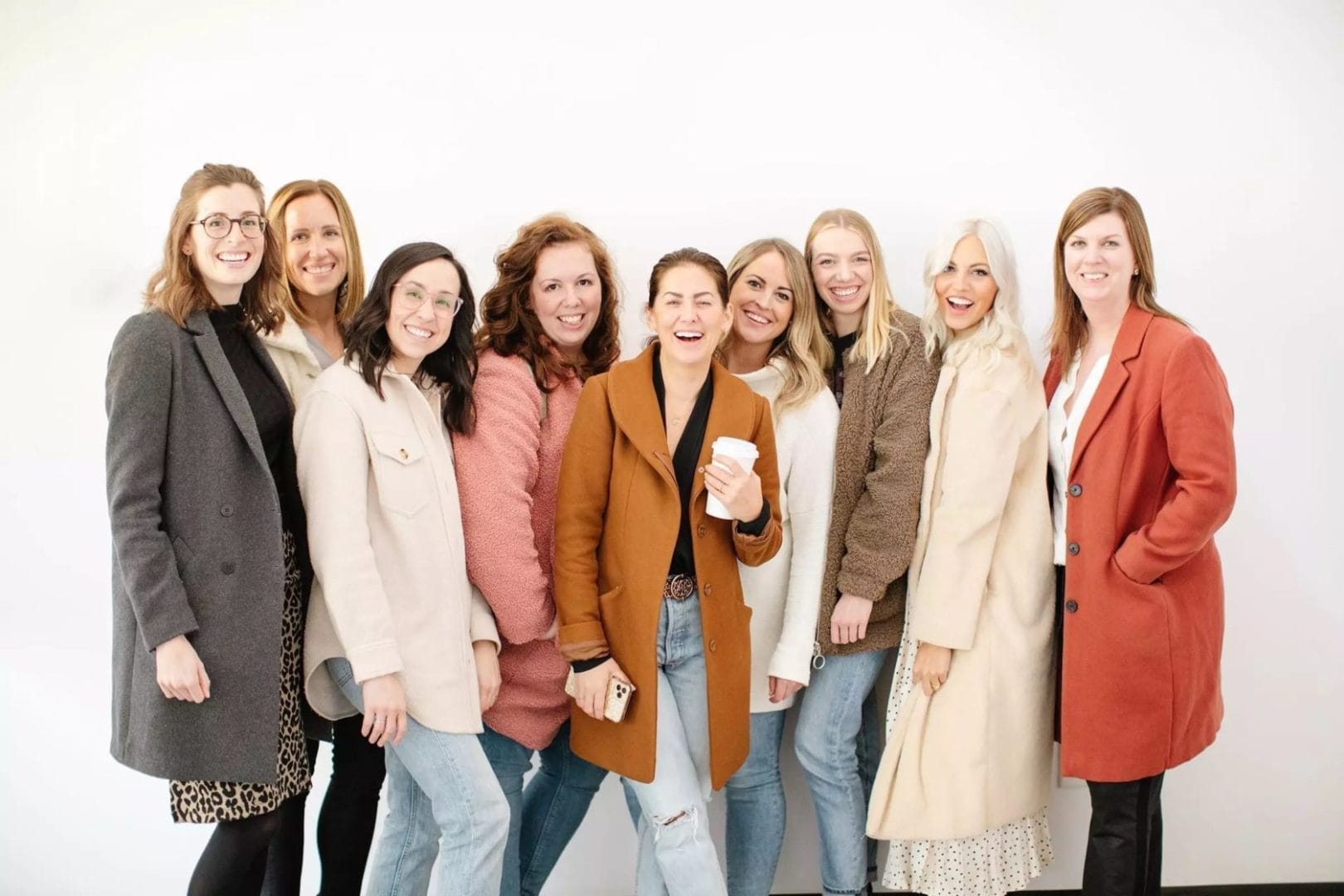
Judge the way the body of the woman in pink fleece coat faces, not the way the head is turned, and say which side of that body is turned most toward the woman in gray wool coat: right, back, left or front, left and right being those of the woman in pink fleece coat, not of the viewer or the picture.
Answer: right

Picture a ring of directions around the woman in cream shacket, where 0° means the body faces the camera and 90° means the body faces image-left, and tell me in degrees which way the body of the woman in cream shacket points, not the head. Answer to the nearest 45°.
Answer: approximately 315°

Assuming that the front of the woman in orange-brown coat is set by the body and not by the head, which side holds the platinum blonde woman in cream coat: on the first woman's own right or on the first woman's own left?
on the first woman's own left
